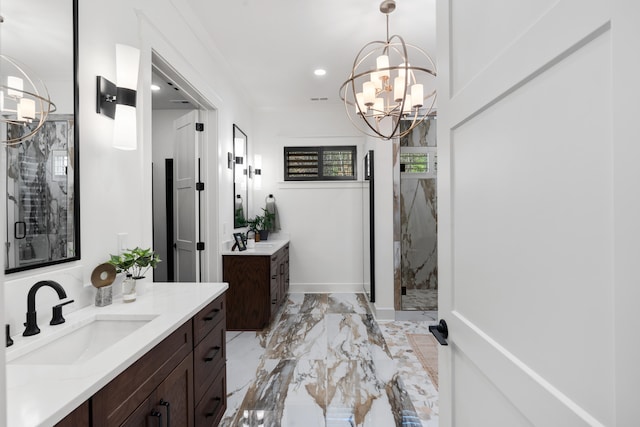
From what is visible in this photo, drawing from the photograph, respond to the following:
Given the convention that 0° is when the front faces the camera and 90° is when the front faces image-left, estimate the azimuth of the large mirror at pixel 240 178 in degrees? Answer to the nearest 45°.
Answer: approximately 270°

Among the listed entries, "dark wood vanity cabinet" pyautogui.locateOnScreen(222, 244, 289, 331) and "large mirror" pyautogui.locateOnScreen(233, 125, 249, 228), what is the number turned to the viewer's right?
2

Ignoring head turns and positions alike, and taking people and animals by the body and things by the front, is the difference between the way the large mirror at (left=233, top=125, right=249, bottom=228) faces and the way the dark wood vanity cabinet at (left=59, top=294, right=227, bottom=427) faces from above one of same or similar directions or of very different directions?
same or similar directions

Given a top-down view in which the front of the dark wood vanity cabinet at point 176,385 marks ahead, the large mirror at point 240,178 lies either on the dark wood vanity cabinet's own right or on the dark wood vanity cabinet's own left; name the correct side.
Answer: on the dark wood vanity cabinet's own left

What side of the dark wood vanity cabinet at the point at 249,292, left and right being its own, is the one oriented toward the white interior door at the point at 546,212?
right

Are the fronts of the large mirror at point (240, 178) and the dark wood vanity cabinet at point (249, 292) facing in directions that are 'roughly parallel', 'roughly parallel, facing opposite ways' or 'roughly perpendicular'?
roughly parallel

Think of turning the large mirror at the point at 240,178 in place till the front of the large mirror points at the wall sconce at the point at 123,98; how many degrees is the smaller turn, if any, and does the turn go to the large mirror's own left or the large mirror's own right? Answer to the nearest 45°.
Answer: approximately 90° to the large mirror's own right

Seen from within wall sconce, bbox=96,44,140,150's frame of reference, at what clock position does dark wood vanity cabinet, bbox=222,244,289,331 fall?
The dark wood vanity cabinet is roughly at 9 o'clock from the wall sconce.

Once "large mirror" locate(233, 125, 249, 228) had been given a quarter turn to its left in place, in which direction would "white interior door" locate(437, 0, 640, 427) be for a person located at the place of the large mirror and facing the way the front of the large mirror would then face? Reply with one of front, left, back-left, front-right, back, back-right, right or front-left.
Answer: back

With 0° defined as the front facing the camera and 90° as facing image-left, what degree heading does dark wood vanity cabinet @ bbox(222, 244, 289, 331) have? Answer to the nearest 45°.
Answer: approximately 270°

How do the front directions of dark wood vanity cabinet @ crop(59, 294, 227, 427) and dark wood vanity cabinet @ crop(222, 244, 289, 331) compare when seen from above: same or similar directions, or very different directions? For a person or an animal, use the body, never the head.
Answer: same or similar directions
